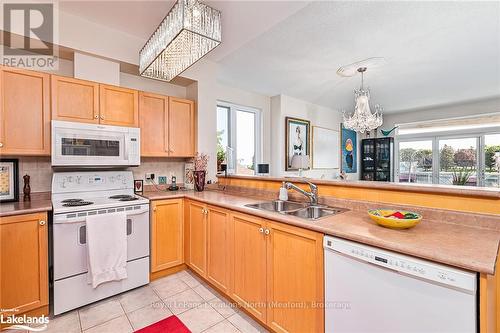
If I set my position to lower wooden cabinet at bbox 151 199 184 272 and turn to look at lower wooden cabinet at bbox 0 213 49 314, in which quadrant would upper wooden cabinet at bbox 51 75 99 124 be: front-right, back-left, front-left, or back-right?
front-right

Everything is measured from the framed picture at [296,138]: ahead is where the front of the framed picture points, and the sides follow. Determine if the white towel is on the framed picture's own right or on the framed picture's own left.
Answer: on the framed picture's own right

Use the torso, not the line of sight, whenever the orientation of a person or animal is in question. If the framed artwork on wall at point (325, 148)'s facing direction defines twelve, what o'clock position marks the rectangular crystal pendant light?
The rectangular crystal pendant light is roughly at 2 o'clock from the framed artwork on wall.

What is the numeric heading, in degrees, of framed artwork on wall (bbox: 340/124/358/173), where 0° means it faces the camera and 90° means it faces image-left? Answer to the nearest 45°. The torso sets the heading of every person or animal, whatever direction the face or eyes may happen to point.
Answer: approximately 315°

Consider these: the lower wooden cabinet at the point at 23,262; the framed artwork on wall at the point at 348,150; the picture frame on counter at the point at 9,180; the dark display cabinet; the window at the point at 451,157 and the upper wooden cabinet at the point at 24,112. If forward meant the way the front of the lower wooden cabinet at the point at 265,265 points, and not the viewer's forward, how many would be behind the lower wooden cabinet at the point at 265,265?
3

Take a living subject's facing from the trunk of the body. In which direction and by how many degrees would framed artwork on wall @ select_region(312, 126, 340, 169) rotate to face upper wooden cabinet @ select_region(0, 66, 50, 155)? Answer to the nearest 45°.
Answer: approximately 90° to its right

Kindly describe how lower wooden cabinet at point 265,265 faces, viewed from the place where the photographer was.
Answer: facing the viewer and to the left of the viewer

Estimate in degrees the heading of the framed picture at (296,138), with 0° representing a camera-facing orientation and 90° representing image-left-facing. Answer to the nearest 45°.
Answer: approximately 315°

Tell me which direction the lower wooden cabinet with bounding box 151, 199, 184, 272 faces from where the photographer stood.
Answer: facing the viewer and to the right of the viewer

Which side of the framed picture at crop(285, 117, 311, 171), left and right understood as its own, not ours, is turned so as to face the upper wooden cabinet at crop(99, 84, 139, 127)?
right

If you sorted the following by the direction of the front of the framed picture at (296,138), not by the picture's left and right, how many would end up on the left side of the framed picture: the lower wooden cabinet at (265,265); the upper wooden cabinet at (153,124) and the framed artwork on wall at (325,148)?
1

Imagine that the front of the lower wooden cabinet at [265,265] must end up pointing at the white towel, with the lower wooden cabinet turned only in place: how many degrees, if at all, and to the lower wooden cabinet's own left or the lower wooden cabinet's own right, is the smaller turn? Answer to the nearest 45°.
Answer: approximately 45° to the lower wooden cabinet's own right

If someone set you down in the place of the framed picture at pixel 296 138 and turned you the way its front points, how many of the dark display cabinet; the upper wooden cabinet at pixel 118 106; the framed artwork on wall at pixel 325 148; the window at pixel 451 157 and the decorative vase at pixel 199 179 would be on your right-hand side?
2
